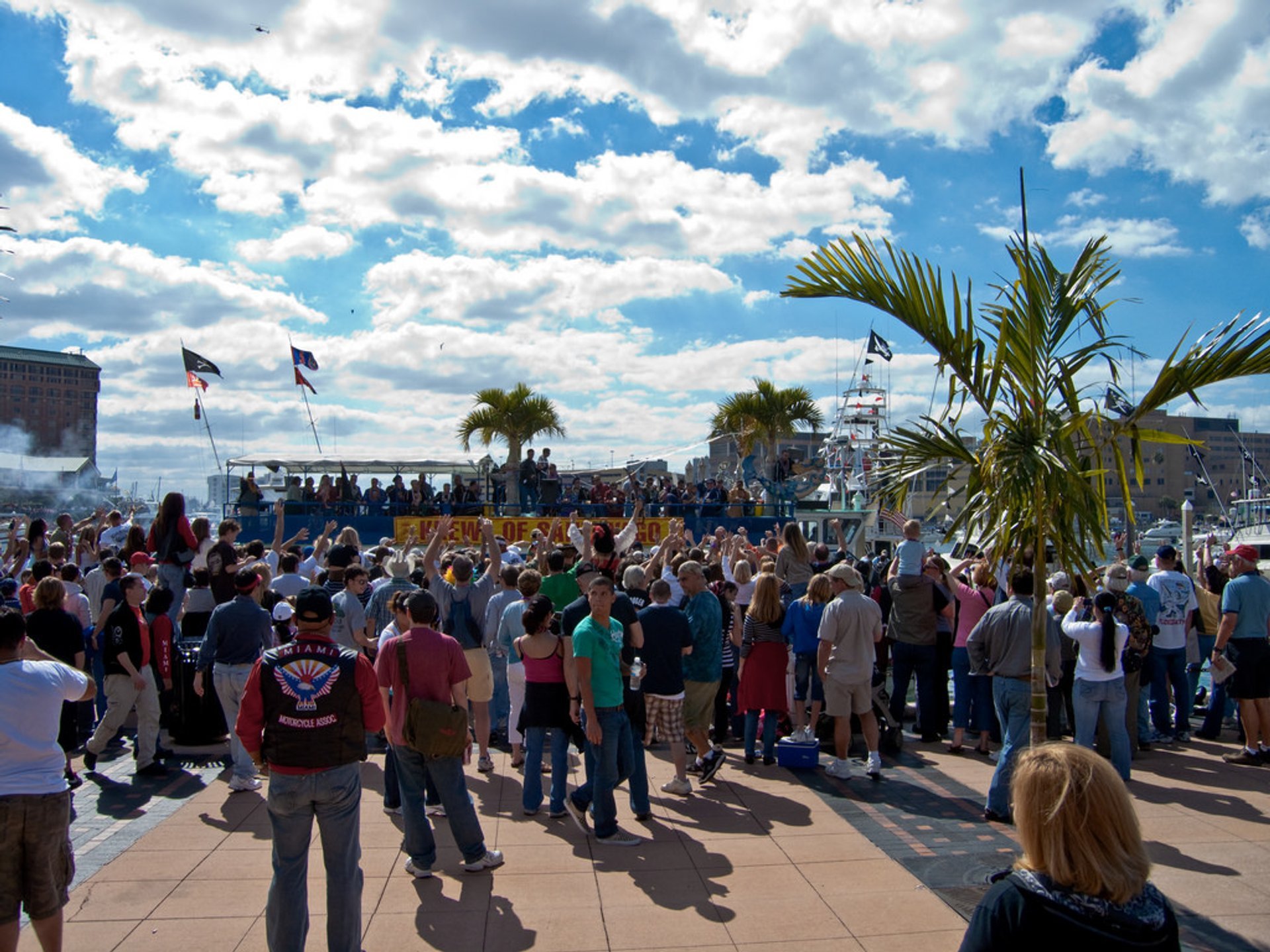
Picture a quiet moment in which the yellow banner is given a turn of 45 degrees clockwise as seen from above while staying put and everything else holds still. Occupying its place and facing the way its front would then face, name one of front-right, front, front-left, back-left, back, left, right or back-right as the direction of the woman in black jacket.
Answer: front-left

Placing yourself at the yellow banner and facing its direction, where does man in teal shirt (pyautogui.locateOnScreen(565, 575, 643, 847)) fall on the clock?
The man in teal shirt is roughly at 12 o'clock from the yellow banner.

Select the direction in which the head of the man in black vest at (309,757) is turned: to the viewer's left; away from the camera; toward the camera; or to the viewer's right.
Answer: away from the camera

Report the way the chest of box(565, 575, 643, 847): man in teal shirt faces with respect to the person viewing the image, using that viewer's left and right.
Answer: facing the viewer and to the right of the viewer

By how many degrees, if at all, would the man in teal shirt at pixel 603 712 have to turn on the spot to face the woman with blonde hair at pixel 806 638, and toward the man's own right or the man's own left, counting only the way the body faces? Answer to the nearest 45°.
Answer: approximately 90° to the man's own left

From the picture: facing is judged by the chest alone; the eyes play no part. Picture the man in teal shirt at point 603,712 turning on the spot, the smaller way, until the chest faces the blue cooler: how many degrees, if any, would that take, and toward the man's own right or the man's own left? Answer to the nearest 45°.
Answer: approximately 90° to the man's own left

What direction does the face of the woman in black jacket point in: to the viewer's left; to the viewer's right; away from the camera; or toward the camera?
away from the camera

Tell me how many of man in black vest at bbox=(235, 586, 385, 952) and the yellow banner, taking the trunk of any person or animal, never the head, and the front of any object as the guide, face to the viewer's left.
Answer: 0

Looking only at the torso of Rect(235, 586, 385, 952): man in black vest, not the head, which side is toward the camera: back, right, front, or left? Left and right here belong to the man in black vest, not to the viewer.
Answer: back

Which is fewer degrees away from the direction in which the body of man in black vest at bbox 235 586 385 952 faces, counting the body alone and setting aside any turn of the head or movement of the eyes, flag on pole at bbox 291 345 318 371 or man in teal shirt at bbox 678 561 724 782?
the flag on pole

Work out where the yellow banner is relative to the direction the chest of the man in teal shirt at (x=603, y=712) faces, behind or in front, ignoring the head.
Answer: behind

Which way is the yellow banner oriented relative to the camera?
toward the camera

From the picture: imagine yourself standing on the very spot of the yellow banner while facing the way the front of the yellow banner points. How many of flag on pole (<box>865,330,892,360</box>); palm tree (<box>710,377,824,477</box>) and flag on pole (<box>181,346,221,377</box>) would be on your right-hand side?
1

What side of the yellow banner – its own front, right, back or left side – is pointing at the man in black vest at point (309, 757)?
front

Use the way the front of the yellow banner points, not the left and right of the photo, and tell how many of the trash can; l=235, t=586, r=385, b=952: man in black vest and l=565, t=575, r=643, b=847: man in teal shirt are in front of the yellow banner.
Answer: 3
